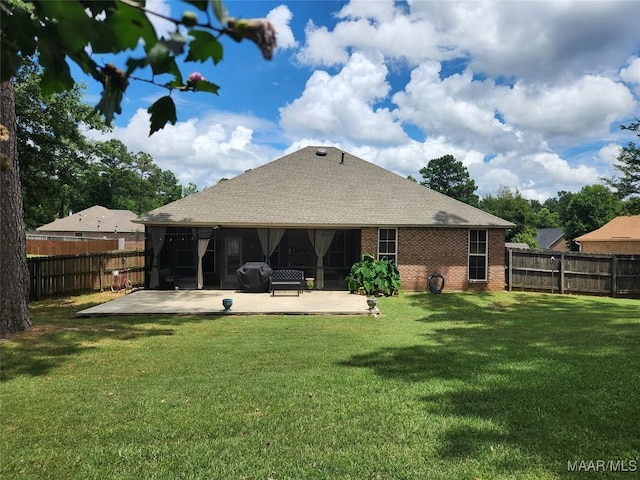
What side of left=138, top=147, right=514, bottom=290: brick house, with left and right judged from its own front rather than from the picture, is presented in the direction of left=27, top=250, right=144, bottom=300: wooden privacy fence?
left

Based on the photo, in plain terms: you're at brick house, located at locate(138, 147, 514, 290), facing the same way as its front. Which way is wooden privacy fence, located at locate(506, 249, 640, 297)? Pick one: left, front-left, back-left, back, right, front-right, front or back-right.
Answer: right

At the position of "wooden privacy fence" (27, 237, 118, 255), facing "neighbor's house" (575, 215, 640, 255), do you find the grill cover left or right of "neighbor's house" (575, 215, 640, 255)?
right

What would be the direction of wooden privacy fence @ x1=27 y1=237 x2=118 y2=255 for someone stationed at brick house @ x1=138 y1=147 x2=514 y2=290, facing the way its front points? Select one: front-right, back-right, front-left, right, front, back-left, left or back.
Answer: front-left

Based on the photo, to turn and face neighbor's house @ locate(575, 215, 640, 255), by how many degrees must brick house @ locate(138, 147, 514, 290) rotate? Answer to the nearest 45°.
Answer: approximately 45° to its right

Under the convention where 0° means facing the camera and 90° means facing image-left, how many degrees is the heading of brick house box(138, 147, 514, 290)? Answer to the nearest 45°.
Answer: approximately 180°

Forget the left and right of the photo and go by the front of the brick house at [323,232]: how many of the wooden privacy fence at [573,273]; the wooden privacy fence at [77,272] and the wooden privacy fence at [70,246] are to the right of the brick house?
1

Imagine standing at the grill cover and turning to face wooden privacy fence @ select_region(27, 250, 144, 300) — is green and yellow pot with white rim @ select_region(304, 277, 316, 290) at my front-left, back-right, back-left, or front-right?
back-right
